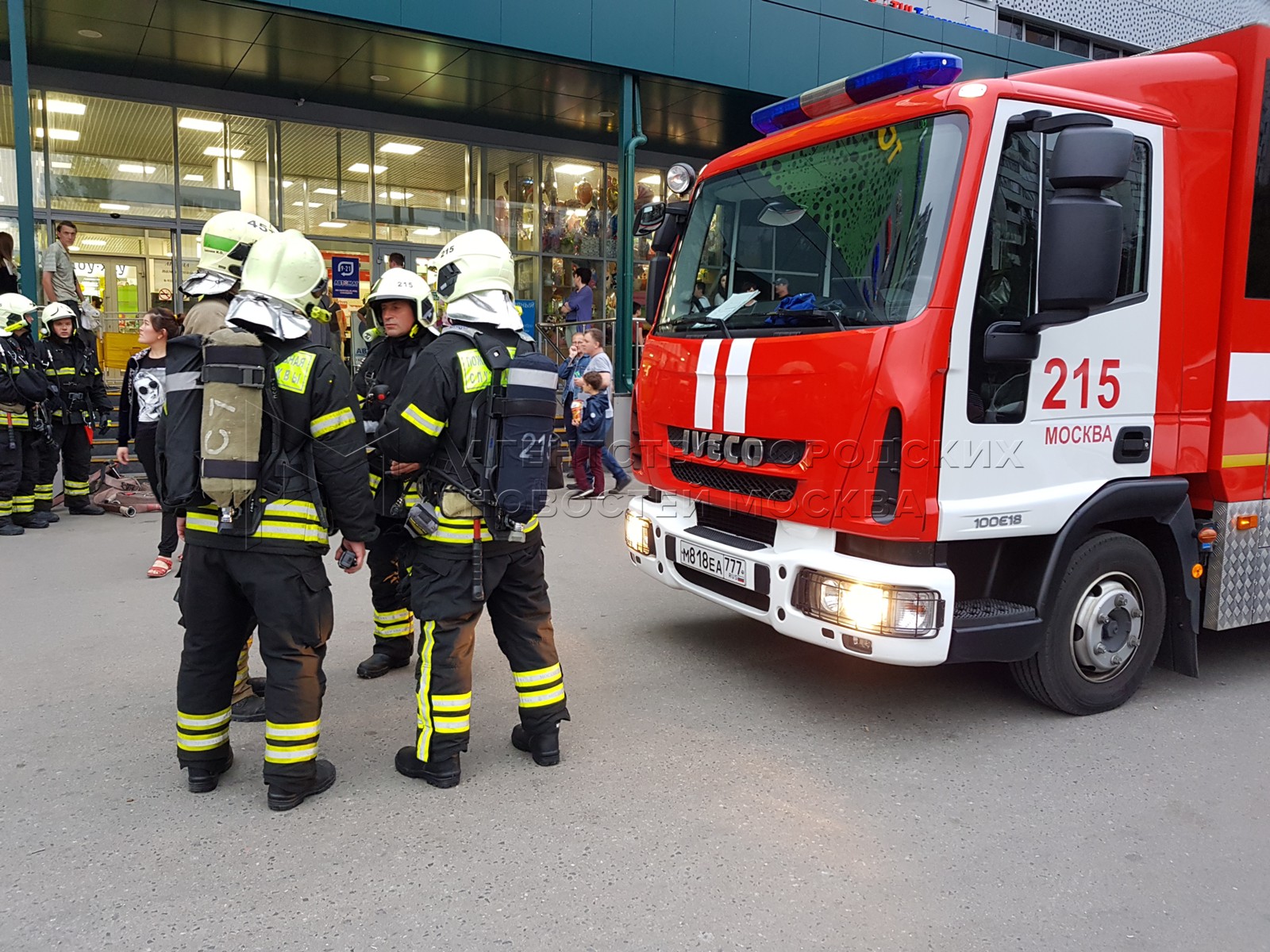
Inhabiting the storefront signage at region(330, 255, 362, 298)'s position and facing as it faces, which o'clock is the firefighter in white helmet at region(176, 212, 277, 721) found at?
The firefighter in white helmet is roughly at 12 o'clock from the storefront signage.

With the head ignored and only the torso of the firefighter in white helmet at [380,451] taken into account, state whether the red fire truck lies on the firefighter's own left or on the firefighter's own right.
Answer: on the firefighter's own left

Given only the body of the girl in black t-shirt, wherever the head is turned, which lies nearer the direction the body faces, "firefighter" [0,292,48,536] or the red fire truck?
the red fire truck

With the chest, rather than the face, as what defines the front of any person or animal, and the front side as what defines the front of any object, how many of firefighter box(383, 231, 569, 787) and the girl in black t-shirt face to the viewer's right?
0

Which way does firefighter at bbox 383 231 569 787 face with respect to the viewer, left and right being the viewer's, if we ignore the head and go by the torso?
facing away from the viewer and to the left of the viewer

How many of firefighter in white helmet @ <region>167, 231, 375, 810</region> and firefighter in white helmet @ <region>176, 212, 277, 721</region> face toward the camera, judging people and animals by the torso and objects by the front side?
0

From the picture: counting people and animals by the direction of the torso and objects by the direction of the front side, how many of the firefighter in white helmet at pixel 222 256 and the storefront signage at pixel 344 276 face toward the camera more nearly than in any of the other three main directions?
1

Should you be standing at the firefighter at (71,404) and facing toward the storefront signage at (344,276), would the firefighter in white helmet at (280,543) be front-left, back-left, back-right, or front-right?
back-right

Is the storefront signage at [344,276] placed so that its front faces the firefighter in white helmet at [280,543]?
yes

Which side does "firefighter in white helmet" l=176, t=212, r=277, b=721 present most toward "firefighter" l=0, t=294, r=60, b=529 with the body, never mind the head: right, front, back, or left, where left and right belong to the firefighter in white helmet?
left

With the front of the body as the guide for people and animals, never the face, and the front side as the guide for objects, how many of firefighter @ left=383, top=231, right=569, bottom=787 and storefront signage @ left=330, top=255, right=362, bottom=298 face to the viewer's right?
0

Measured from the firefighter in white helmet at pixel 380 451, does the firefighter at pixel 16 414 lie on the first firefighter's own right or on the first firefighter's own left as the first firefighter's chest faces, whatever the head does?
on the first firefighter's own right
